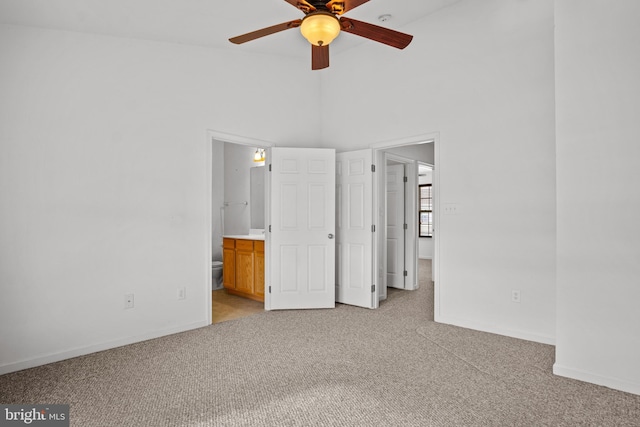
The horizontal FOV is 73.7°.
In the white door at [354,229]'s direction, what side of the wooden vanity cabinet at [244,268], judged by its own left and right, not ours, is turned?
left

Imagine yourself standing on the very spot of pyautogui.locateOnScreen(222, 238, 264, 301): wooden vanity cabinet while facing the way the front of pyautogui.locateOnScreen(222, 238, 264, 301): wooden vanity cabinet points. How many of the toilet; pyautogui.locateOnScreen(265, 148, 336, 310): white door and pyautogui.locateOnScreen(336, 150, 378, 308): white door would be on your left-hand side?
2

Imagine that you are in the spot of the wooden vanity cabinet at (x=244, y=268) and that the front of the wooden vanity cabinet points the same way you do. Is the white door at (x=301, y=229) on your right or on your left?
on your left

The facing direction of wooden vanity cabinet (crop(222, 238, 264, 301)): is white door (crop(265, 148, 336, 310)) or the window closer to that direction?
the white door

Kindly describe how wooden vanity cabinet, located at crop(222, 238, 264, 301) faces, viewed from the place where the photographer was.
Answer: facing the viewer and to the left of the viewer

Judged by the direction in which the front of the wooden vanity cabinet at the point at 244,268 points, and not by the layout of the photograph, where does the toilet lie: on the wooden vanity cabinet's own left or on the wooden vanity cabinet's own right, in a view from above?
on the wooden vanity cabinet's own right

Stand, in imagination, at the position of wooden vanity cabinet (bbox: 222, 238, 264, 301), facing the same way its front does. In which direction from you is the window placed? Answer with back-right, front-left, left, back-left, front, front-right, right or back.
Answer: back

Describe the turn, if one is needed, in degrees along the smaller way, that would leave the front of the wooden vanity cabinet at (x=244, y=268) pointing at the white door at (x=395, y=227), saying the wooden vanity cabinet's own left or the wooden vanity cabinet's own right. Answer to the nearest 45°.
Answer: approximately 135° to the wooden vanity cabinet's own left

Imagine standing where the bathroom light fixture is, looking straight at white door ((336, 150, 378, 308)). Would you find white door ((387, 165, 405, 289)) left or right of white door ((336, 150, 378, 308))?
left
